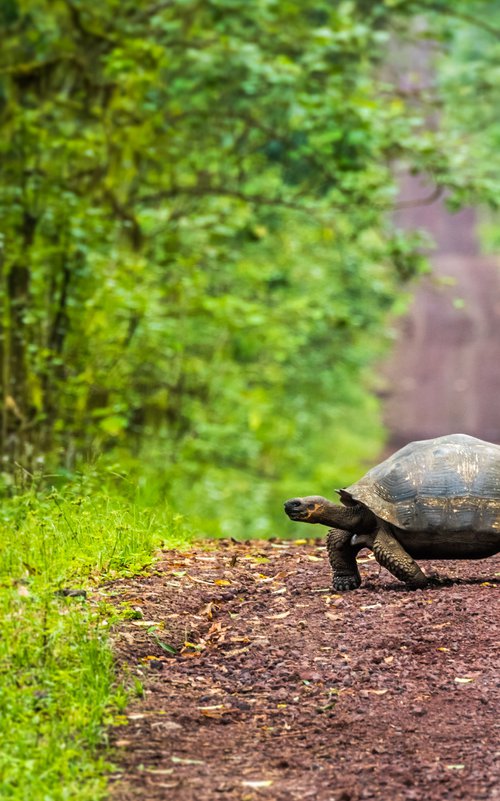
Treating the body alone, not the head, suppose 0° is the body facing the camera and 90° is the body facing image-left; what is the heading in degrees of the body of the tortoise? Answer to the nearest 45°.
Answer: approximately 90°

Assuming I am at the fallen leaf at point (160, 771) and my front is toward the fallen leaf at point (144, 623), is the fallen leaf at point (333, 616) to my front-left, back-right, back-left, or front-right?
front-right

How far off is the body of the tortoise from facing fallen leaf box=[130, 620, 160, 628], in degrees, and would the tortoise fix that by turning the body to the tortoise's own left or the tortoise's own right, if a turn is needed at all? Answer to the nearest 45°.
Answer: approximately 45° to the tortoise's own left

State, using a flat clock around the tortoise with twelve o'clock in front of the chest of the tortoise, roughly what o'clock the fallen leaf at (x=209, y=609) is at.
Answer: The fallen leaf is roughly at 11 o'clock from the tortoise.

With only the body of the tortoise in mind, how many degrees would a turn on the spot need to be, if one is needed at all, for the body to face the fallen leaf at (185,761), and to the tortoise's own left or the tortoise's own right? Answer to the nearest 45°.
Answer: approximately 90° to the tortoise's own left

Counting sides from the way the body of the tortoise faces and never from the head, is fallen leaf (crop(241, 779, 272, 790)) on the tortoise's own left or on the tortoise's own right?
on the tortoise's own left

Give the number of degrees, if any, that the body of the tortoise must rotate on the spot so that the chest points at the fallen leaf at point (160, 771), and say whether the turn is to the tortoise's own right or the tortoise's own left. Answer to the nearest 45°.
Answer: approximately 90° to the tortoise's own left
